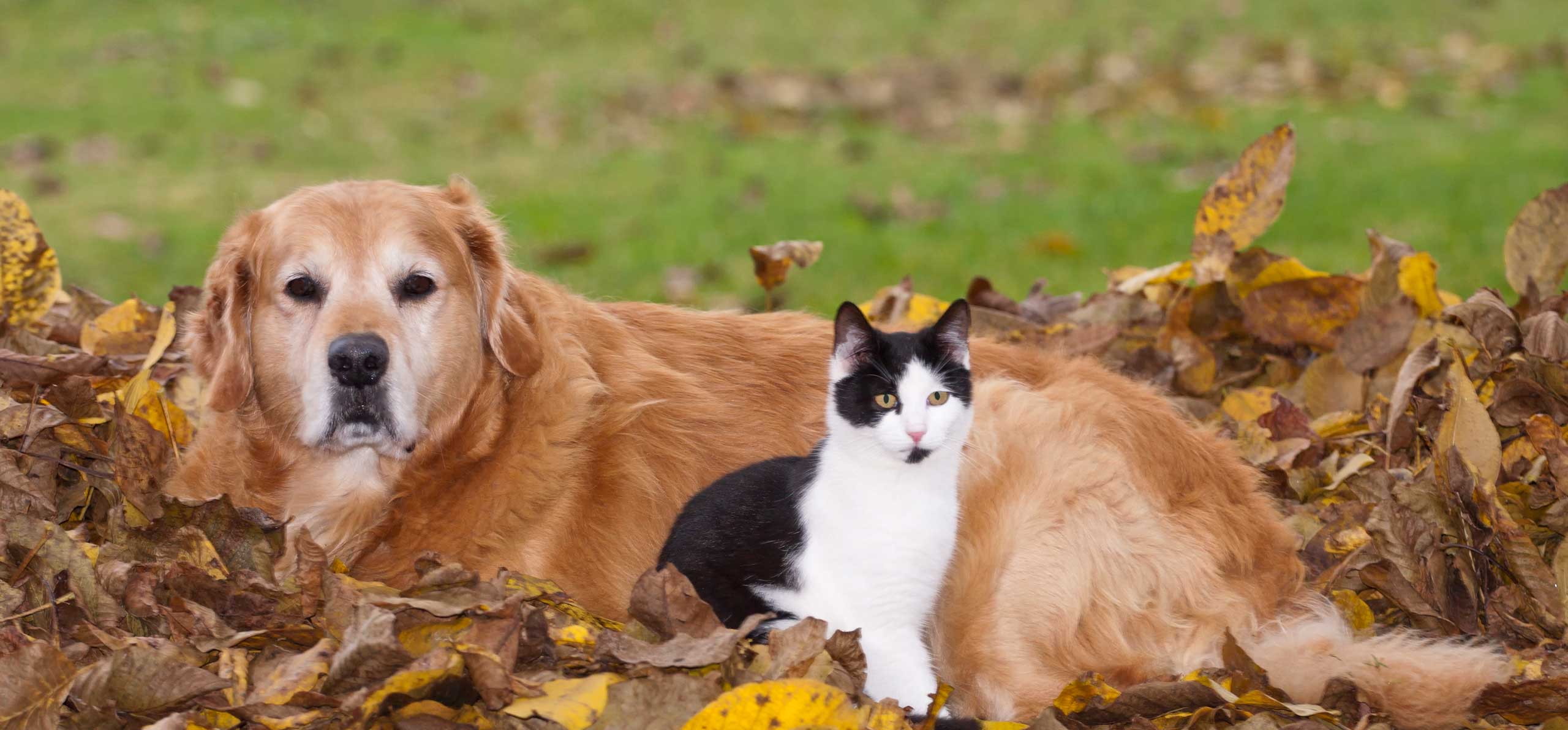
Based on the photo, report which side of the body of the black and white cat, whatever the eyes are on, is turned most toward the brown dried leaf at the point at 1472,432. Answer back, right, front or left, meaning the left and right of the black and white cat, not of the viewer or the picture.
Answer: left

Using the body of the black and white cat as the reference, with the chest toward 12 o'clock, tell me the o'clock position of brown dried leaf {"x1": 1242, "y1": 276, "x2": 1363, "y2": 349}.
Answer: The brown dried leaf is roughly at 9 o'clock from the black and white cat.

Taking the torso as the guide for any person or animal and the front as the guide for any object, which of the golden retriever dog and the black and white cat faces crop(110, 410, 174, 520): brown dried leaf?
the golden retriever dog

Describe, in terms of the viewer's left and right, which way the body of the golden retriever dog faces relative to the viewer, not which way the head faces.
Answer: facing to the left of the viewer

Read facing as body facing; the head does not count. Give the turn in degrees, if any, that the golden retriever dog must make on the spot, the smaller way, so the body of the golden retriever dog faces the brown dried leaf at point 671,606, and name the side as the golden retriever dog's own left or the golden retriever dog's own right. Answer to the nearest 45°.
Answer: approximately 135° to the golden retriever dog's own left

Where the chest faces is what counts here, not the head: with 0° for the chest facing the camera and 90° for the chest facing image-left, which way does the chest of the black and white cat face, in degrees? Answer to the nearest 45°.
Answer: approximately 315°

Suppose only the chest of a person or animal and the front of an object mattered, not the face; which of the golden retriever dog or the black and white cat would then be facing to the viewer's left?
the golden retriever dog

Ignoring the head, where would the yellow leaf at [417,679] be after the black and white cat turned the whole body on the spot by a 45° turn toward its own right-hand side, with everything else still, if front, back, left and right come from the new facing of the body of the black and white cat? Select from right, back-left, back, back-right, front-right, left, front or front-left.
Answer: front-right

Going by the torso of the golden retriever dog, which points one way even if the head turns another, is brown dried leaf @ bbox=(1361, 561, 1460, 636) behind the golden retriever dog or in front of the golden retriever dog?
behind

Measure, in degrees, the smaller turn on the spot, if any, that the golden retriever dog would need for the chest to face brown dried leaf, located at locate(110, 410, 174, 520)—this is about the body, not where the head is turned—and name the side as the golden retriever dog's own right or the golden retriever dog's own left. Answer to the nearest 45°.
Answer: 0° — it already faces it

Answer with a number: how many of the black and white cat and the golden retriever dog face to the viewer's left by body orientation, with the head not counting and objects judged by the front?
1

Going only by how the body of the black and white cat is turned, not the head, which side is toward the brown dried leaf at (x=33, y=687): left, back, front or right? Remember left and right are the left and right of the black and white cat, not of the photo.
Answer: right
